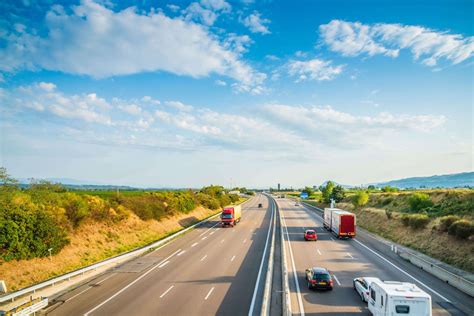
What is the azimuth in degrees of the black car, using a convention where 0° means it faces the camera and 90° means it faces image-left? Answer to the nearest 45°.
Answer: approximately 180°

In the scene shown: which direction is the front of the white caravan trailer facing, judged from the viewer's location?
facing away from the viewer and to the left of the viewer

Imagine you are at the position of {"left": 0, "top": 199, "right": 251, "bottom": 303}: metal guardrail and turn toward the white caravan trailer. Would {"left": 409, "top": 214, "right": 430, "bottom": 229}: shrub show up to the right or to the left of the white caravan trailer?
left

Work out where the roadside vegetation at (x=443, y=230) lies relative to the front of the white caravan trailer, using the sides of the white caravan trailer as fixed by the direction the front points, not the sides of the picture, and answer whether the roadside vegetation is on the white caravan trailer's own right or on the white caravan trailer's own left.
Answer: on the white caravan trailer's own right

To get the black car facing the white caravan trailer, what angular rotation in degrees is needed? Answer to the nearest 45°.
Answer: approximately 135° to its right

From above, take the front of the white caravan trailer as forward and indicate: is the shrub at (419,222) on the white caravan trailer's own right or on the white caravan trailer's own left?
on the white caravan trailer's own right

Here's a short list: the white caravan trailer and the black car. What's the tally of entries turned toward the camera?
0

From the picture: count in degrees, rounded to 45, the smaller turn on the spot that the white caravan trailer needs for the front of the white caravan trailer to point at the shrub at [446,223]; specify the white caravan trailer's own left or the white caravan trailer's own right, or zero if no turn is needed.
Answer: approximately 45° to the white caravan trailer's own right

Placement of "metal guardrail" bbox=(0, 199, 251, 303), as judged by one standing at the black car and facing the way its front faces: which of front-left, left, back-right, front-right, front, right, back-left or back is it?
left

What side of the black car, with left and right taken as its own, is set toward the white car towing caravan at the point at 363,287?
right
